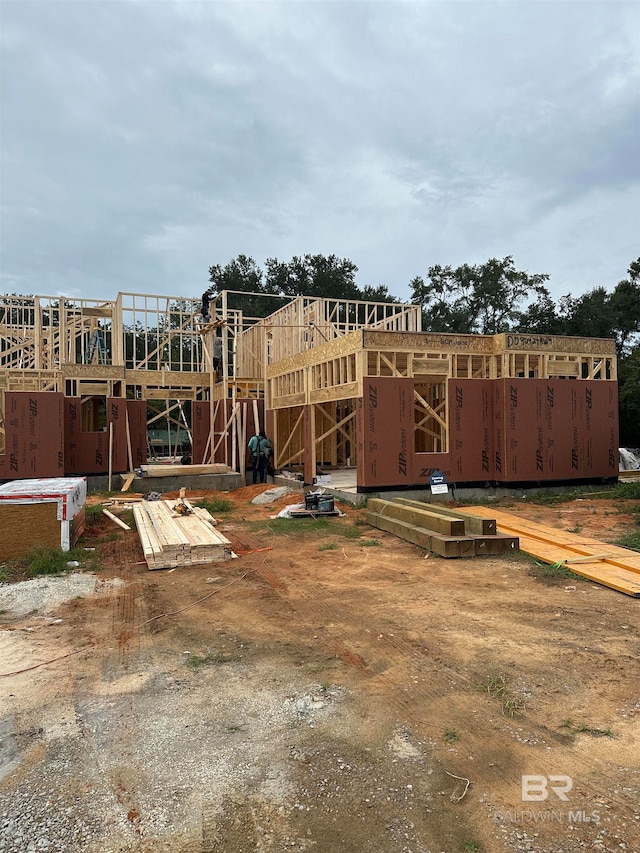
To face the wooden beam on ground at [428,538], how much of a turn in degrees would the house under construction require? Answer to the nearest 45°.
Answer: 0° — it already faces it

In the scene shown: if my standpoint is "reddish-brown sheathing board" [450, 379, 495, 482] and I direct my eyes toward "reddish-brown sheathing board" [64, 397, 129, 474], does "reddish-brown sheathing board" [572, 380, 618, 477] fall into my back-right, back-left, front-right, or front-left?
back-right

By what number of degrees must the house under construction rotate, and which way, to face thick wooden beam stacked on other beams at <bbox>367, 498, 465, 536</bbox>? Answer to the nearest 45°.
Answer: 0° — it already faces it

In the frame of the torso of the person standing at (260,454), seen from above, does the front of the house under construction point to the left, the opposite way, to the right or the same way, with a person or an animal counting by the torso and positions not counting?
the opposite way

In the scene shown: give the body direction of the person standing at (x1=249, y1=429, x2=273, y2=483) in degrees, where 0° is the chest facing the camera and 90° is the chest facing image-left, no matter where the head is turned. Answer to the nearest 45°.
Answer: approximately 180°

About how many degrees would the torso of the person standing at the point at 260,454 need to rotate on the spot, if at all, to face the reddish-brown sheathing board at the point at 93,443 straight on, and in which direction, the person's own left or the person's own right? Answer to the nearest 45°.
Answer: approximately 90° to the person's own left

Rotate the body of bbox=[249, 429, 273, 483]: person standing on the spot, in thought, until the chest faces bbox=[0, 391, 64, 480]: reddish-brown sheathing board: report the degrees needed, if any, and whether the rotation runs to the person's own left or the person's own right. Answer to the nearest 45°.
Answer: approximately 90° to the person's own left
